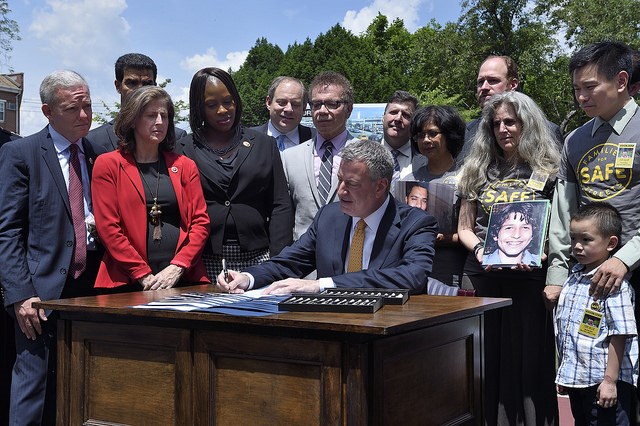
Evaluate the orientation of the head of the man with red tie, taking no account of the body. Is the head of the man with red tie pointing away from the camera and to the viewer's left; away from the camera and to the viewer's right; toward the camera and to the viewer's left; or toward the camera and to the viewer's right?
toward the camera and to the viewer's right

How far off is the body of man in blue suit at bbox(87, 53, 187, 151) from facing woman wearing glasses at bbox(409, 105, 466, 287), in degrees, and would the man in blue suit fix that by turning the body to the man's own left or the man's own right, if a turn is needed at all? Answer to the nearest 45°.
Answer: approximately 45° to the man's own left

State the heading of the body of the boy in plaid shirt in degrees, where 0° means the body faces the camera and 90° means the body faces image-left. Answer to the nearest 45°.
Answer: approximately 45°

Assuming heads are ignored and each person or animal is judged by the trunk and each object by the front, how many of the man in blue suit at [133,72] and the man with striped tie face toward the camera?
2
